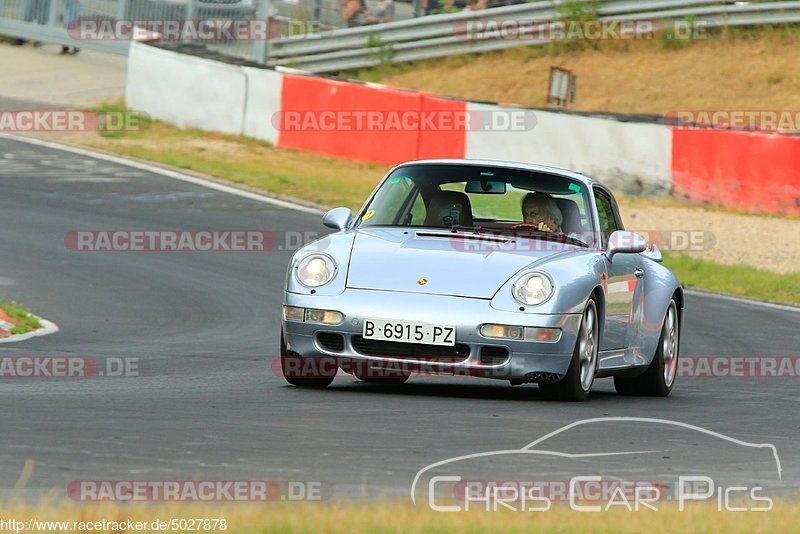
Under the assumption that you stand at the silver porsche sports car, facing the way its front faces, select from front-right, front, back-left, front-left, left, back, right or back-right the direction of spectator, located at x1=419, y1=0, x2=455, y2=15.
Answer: back-right

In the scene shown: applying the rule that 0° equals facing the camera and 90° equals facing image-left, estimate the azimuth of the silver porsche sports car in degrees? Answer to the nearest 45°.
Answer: approximately 45°

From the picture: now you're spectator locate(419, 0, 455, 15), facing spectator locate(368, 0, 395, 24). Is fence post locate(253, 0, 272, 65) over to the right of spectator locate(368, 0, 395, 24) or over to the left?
left

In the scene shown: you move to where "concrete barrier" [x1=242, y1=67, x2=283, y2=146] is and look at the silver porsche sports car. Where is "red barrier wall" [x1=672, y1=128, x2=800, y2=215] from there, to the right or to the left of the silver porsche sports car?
left

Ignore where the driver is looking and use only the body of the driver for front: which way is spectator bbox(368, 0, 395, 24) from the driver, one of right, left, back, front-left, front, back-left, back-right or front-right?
back-right

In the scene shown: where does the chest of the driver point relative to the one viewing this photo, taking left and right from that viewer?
facing the viewer and to the left of the viewer

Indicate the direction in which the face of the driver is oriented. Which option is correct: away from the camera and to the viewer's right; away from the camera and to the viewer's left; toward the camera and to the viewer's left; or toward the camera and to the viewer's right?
toward the camera and to the viewer's left

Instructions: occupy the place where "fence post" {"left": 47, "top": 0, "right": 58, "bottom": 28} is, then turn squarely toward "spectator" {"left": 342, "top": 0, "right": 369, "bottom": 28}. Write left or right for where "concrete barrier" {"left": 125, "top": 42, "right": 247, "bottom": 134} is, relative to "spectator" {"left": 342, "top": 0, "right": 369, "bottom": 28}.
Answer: right

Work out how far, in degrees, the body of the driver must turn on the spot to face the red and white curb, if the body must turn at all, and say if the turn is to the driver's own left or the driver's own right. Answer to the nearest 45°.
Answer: approximately 45° to the driver's own right

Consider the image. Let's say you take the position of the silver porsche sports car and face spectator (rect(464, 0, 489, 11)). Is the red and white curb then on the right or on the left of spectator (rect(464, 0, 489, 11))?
left

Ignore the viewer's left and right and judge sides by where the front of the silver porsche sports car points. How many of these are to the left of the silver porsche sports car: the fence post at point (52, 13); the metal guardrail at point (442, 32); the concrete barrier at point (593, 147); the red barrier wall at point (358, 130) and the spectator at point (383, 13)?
0

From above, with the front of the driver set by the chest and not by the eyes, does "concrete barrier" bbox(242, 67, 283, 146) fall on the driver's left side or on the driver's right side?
on the driver's right side

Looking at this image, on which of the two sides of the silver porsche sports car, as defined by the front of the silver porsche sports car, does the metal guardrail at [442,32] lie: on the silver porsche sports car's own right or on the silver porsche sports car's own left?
on the silver porsche sports car's own right

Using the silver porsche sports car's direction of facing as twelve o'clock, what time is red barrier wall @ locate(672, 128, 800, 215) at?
The red barrier wall is roughly at 5 o'clock from the silver porsche sports car.

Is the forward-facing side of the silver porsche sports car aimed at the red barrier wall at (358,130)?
no

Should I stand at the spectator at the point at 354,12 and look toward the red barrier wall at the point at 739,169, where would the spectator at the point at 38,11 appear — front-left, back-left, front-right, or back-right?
back-right

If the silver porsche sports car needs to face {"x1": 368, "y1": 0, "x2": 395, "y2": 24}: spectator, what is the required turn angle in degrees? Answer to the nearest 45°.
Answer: approximately 135° to its right
